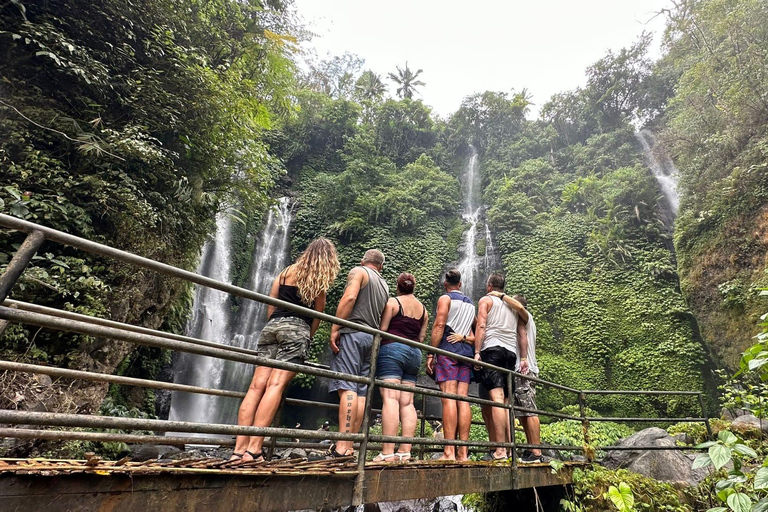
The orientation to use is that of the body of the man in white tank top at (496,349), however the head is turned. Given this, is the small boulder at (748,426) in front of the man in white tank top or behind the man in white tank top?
in front

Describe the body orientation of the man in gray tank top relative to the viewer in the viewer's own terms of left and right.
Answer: facing away from the viewer and to the left of the viewer

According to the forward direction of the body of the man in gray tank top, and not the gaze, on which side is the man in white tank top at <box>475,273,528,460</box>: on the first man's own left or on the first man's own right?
on the first man's own right

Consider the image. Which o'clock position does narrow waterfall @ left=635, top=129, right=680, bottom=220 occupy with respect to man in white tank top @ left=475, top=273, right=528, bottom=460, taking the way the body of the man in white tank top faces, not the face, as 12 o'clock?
The narrow waterfall is roughly at 1 o'clock from the man in white tank top.

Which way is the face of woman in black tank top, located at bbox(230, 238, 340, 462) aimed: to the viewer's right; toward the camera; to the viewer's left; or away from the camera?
away from the camera

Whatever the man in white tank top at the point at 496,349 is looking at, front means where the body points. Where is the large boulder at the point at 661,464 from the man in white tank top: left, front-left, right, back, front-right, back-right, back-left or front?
front-right

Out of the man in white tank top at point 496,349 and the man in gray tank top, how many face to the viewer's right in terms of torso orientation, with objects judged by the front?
0

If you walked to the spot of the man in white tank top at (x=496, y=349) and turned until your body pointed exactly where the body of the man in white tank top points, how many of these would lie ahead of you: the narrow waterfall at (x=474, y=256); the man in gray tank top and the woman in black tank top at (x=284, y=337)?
1

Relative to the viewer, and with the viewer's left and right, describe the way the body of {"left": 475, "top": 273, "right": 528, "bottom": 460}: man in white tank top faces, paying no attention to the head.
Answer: facing away from the viewer

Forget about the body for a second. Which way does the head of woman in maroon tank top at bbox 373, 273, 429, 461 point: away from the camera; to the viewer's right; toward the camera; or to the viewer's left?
away from the camera

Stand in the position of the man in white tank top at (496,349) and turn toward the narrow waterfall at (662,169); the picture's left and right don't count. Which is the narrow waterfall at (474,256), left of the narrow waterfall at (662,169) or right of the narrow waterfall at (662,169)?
left

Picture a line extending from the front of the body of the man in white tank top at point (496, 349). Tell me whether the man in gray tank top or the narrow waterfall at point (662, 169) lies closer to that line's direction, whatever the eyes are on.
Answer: the narrow waterfall
